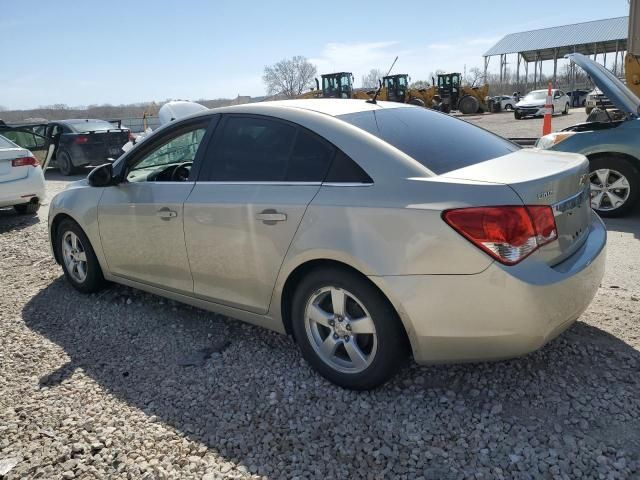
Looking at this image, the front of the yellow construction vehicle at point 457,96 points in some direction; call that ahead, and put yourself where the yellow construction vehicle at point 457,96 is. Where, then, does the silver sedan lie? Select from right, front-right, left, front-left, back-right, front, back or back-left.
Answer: front-left

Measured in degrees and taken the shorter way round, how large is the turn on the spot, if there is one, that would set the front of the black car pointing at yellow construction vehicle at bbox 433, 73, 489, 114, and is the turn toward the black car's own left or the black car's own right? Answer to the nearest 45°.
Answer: approximately 90° to the black car's own right

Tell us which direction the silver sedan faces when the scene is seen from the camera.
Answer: facing away from the viewer and to the left of the viewer

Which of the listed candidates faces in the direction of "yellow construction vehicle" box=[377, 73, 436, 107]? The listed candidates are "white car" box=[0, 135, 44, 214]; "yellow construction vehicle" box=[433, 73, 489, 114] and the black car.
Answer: "yellow construction vehicle" box=[433, 73, 489, 114]

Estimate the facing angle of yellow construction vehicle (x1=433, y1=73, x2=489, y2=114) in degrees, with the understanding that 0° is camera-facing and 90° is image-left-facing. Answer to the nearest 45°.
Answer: approximately 45°

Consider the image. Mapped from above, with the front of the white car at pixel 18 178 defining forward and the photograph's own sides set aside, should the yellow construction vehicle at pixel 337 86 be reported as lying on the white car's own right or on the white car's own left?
on the white car's own right

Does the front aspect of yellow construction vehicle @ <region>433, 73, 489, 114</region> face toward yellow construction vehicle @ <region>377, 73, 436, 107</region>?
yes

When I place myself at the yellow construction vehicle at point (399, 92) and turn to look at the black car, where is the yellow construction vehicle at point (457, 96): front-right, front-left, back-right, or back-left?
back-left

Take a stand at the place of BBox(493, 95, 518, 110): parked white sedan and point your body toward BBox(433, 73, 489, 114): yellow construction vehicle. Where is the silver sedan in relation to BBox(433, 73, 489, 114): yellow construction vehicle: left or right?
left
